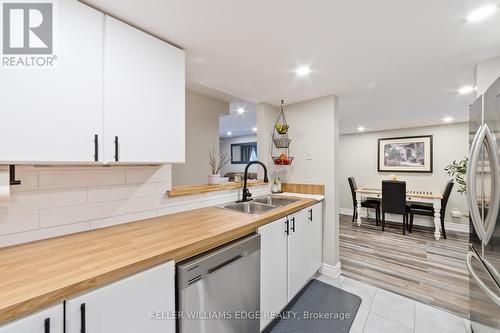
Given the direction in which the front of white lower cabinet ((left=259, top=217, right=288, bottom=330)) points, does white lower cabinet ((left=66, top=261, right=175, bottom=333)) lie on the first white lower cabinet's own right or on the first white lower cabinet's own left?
on the first white lower cabinet's own right

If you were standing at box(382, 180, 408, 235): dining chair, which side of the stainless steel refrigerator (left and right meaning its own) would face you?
right

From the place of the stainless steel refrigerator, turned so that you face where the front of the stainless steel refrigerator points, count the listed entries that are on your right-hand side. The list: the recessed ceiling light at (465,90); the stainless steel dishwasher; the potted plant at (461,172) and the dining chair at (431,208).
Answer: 3

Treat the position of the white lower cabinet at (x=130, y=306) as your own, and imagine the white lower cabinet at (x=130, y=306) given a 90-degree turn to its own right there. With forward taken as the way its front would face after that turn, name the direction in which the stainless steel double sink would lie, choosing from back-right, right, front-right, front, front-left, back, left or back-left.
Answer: back

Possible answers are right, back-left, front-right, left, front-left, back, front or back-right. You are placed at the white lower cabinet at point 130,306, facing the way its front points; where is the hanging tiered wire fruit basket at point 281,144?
left

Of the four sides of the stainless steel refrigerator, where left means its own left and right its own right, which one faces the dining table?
right

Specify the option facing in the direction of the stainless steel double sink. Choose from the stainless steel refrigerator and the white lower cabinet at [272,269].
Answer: the stainless steel refrigerator

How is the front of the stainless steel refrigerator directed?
to the viewer's left

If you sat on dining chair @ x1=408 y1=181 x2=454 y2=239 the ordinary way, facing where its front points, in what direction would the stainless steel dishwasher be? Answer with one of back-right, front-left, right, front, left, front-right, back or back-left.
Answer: left

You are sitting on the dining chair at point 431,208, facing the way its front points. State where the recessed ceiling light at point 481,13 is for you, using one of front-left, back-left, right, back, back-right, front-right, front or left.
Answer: left

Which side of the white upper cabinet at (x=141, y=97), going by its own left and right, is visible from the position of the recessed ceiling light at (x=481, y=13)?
front

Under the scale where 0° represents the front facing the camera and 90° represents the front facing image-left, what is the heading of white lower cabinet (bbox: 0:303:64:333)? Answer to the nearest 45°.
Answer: approximately 315°

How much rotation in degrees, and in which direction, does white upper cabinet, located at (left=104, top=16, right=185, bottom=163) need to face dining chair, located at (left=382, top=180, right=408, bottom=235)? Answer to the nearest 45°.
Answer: approximately 45° to its left

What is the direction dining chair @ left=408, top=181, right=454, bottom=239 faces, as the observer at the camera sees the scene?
facing to the left of the viewer
